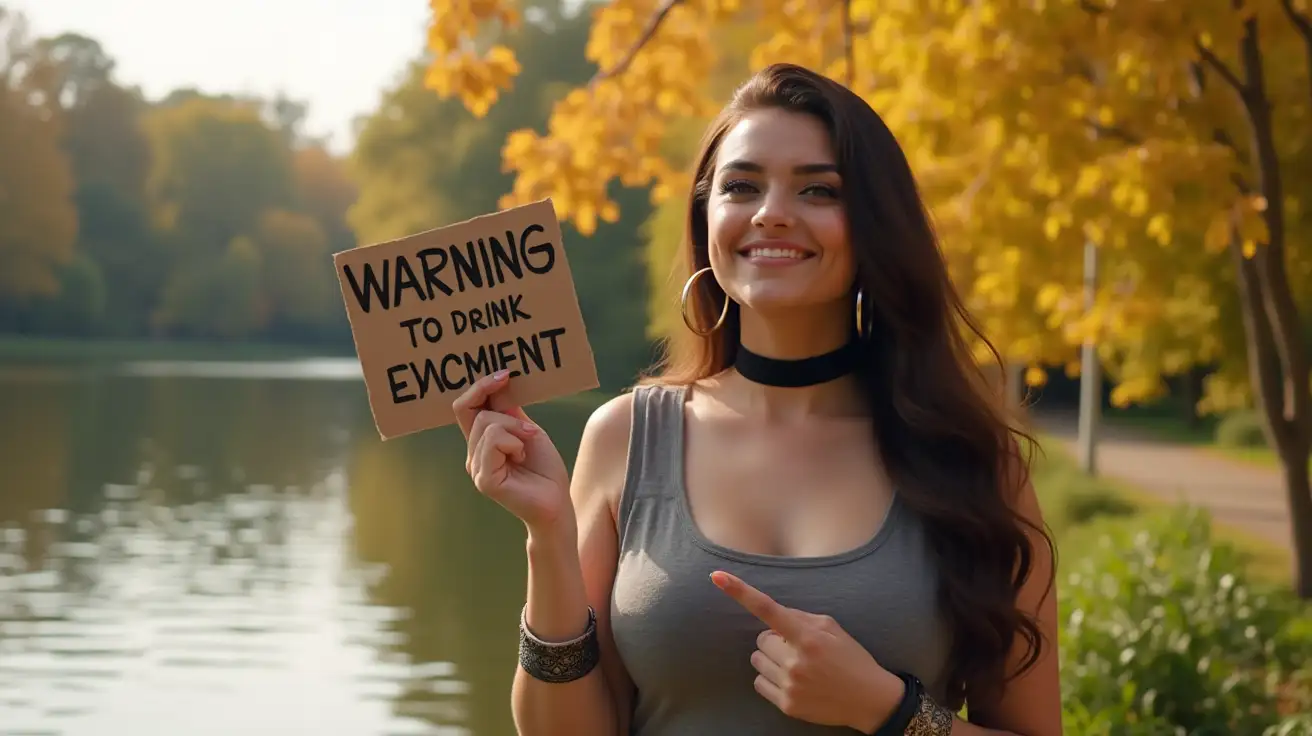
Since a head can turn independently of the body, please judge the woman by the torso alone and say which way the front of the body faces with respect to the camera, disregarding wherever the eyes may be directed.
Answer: toward the camera

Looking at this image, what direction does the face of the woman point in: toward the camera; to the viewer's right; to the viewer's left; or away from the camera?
toward the camera

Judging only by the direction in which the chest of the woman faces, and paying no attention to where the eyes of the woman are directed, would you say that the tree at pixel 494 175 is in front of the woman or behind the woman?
behind

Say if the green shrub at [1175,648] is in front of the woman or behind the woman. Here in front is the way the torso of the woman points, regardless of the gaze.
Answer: behind

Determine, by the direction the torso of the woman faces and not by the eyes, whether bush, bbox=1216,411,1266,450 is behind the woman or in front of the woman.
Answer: behind

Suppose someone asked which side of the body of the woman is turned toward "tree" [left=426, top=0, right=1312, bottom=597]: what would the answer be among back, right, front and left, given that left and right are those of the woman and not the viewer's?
back

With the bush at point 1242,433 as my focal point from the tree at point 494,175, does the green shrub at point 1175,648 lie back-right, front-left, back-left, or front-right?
front-right
